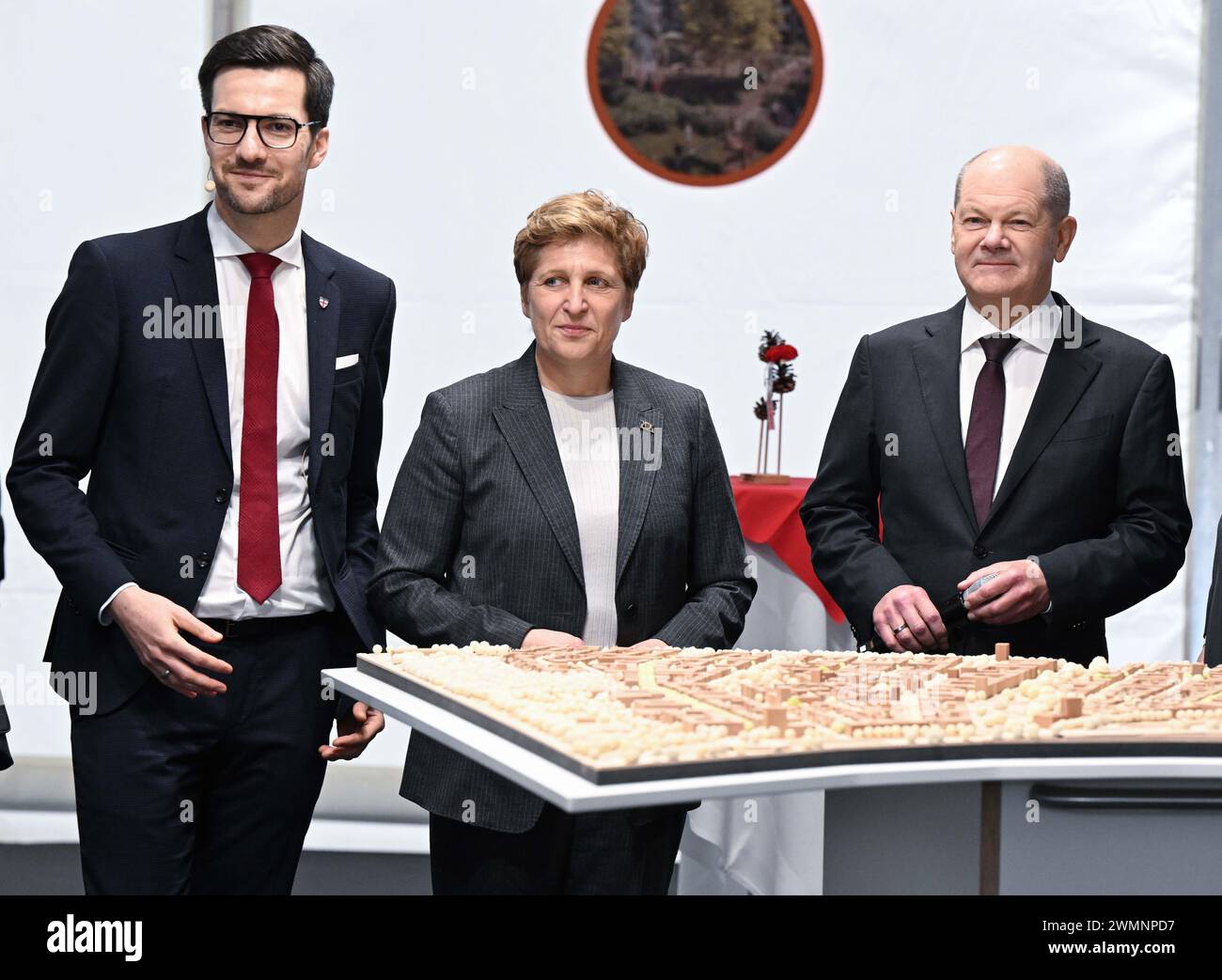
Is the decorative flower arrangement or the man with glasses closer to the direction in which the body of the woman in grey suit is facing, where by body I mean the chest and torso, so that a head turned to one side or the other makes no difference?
the man with glasses

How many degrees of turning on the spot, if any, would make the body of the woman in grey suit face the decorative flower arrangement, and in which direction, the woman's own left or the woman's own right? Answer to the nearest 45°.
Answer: approximately 180°

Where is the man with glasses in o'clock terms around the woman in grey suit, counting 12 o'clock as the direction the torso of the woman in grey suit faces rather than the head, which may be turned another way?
The man with glasses is roughly at 3 o'clock from the woman in grey suit.

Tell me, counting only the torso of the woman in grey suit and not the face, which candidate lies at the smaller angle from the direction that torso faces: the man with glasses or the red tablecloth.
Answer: the man with glasses

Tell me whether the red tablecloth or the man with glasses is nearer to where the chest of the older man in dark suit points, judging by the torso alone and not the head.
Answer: the man with glasses

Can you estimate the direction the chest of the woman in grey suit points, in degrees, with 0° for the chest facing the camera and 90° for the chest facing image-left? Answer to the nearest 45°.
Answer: approximately 0°

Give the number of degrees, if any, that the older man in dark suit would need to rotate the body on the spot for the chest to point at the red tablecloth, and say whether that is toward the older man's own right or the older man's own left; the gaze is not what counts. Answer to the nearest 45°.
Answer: approximately 135° to the older man's own right

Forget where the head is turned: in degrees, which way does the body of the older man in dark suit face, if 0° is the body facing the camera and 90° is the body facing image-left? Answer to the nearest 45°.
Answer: approximately 0°

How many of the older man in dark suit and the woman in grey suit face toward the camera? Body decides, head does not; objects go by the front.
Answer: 2
